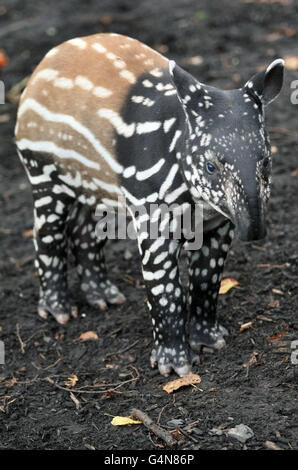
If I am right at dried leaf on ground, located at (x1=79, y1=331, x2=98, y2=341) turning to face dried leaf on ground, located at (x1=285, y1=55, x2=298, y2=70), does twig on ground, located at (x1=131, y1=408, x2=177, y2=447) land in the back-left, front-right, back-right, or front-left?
back-right

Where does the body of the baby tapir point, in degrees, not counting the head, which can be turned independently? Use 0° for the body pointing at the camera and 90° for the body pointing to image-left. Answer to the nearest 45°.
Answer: approximately 315°
